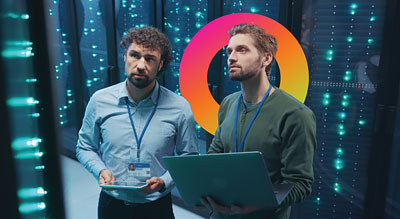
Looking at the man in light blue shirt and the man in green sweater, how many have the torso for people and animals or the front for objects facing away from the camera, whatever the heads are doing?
0

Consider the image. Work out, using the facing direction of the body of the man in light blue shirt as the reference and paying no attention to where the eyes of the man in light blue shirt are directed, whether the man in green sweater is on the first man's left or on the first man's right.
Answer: on the first man's left

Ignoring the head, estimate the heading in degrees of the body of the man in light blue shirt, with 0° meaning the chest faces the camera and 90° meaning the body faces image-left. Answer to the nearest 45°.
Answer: approximately 0°

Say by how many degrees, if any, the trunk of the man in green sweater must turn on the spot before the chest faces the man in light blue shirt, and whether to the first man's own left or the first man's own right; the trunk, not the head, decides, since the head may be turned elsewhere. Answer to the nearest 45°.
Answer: approximately 45° to the first man's own right

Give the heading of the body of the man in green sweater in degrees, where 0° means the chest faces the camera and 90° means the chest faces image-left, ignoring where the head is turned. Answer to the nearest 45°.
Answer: approximately 45°

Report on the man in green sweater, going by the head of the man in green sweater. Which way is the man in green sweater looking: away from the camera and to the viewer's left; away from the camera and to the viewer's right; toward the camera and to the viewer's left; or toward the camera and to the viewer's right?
toward the camera and to the viewer's left
